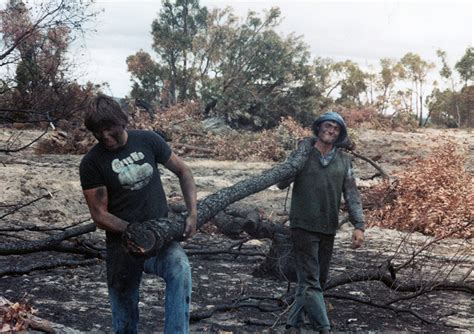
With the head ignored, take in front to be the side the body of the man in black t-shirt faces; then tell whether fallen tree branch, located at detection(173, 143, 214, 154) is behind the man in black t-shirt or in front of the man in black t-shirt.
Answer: behind

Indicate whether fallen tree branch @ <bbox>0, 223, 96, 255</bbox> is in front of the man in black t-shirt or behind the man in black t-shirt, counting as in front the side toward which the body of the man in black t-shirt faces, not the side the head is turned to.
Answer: behind

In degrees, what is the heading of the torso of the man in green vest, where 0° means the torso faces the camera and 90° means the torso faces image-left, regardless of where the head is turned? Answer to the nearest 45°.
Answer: approximately 0°

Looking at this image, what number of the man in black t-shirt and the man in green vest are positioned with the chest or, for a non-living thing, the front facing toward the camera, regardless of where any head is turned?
2

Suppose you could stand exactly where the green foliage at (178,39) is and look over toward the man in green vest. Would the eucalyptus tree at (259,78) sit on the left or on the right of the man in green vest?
left

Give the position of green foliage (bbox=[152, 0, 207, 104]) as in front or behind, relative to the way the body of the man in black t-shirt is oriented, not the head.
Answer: behind

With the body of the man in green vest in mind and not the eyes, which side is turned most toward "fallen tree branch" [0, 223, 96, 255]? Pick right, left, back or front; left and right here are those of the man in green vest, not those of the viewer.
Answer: right

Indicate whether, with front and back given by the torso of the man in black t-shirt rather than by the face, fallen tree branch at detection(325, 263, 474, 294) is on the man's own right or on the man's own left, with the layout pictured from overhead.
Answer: on the man's own left

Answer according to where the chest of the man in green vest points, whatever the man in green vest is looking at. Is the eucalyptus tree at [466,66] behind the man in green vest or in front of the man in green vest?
behind
